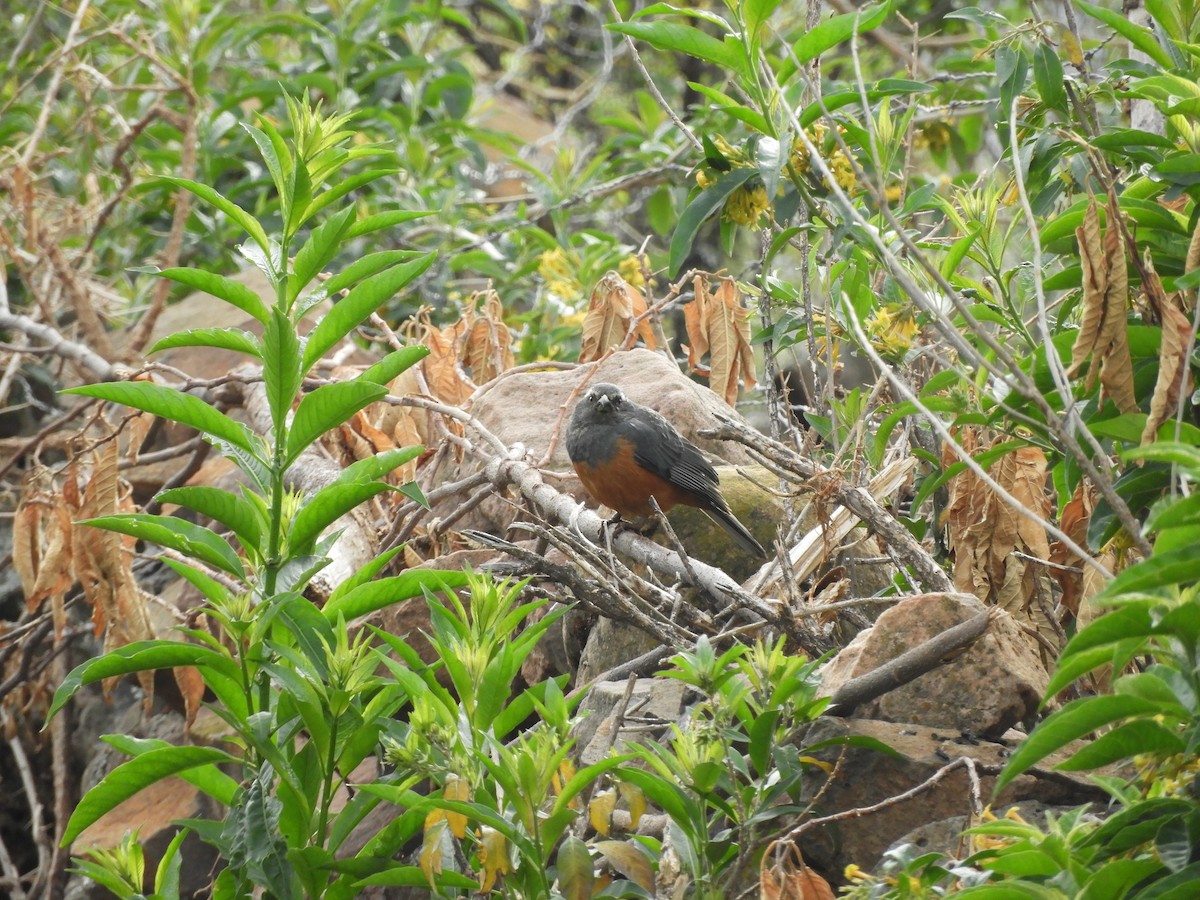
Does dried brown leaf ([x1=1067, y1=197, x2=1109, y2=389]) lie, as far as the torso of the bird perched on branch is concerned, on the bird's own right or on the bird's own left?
on the bird's own left

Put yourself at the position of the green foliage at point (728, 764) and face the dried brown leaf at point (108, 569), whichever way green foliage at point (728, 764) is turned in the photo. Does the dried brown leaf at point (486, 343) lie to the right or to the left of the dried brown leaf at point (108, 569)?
right

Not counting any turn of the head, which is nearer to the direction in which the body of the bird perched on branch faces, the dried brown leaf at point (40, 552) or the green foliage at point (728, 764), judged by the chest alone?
the dried brown leaf

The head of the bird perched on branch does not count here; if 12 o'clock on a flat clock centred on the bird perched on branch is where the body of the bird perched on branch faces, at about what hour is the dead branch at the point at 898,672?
The dead branch is roughly at 10 o'clock from the bird perched on branch.

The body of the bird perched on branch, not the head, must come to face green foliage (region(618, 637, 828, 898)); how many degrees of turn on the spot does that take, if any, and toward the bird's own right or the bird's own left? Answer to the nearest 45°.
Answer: approximately 45° to the bird's own left

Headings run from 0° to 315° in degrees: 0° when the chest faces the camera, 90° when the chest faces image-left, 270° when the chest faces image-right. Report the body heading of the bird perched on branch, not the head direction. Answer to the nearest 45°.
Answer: approximately 45°
